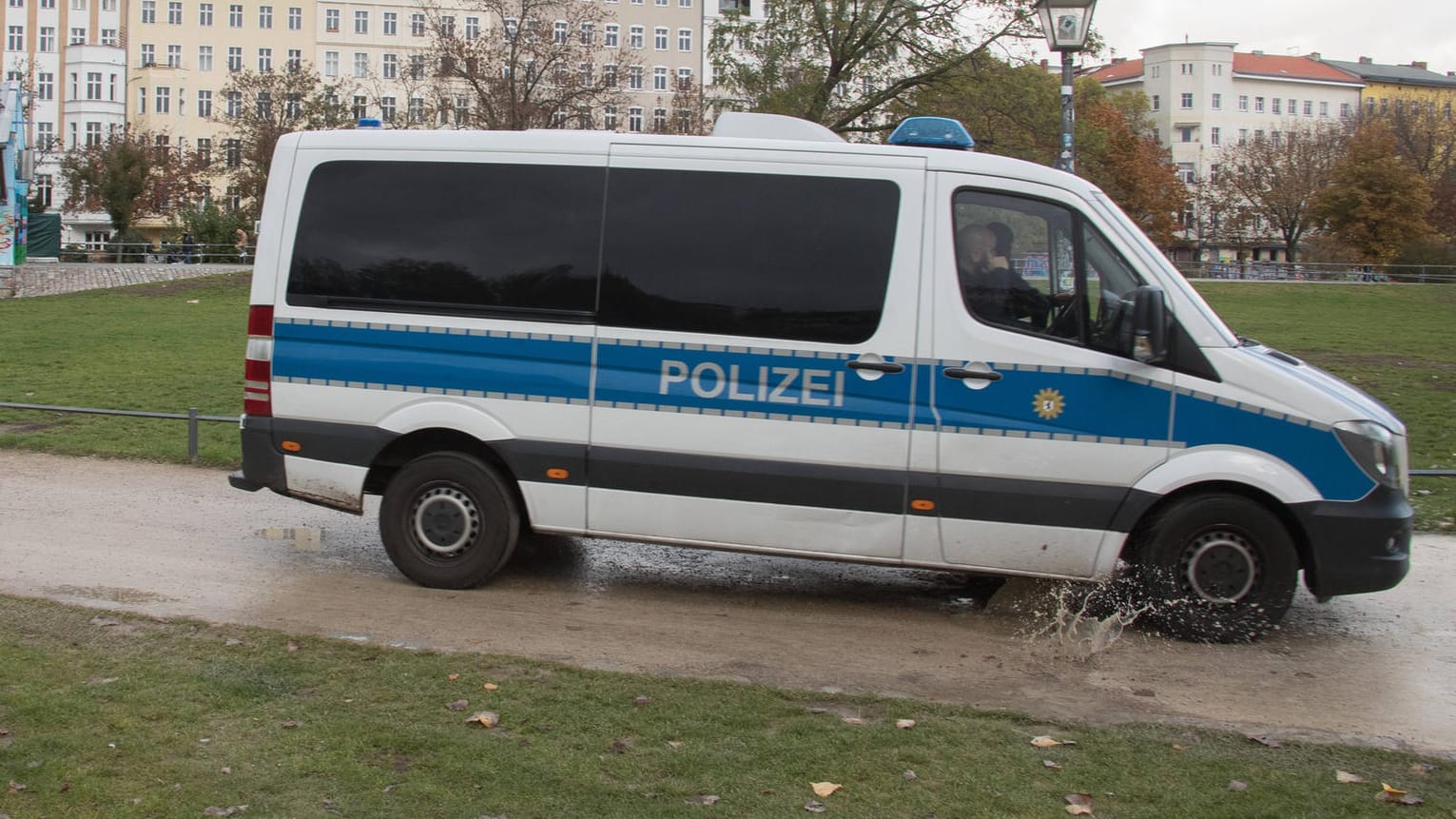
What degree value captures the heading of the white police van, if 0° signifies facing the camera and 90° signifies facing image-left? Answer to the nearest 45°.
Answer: approximately 270°

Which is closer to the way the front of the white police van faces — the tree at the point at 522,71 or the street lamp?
the street lamp

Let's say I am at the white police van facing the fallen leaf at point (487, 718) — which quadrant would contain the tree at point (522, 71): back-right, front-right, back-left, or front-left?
back-right

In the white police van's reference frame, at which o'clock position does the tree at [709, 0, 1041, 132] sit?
The tree is roughly at 9 o'clock from the white police van.

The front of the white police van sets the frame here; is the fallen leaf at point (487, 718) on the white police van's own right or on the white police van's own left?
on the white police van's own right

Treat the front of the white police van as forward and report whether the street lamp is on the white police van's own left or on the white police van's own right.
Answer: on the white police van's own left

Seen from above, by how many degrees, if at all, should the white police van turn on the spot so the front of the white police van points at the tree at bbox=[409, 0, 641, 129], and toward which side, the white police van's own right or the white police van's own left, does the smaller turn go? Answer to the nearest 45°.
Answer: approximately 90° to the white police van's own left

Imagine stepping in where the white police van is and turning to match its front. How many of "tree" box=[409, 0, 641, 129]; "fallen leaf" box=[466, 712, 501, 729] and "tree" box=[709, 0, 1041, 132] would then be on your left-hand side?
2
